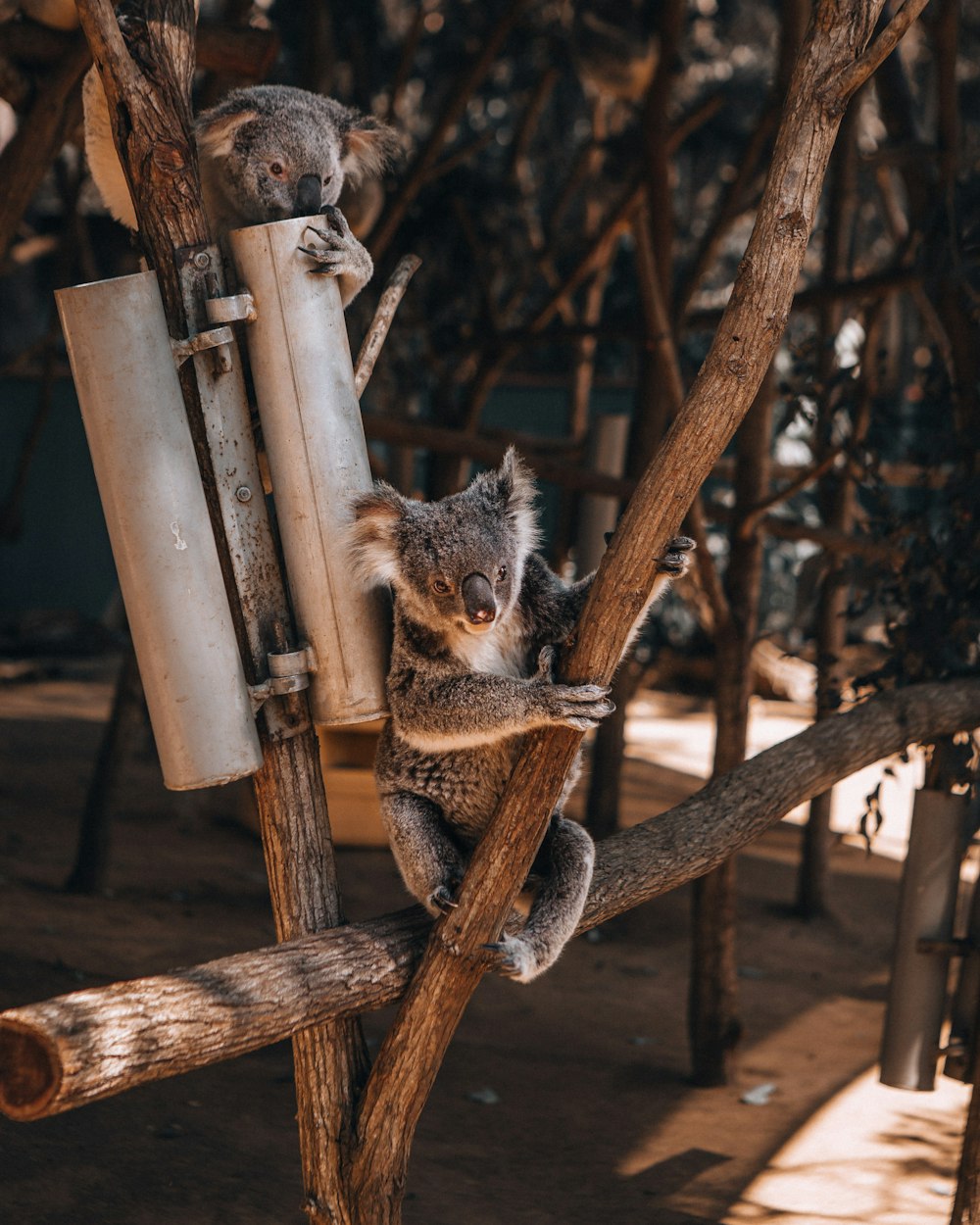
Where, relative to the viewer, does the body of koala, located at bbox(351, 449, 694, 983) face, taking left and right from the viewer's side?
facing the viewer and to the right of the viewer

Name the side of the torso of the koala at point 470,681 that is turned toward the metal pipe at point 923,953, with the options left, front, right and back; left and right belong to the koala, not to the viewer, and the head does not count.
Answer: left
